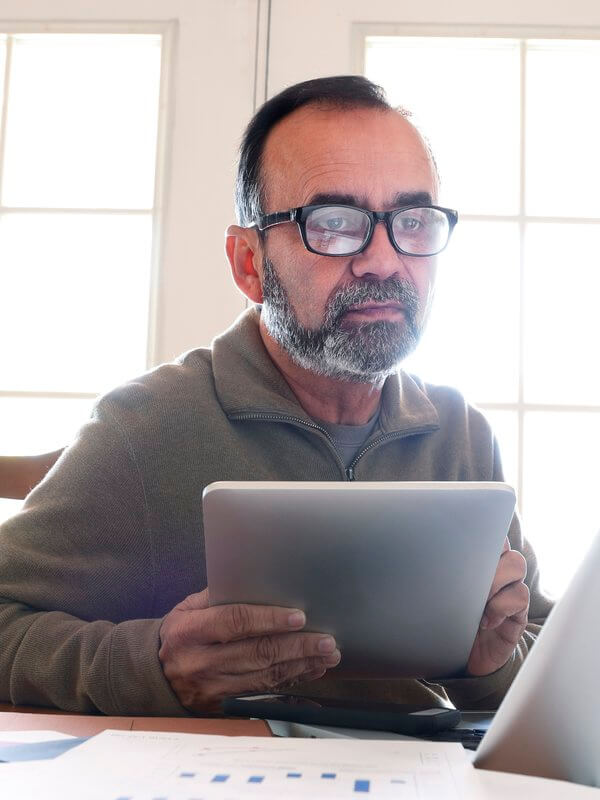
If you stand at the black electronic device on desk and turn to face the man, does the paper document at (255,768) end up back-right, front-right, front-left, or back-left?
back-left

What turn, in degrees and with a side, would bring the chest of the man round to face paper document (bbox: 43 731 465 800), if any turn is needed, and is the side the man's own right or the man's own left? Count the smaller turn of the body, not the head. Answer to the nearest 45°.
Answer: approximately 45° to the man's own right

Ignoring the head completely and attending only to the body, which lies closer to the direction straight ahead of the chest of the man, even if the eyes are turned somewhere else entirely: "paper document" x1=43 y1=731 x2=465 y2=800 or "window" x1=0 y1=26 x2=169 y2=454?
the paper document

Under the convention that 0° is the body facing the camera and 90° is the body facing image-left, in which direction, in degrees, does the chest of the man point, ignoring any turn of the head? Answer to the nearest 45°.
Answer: approximately 315°
